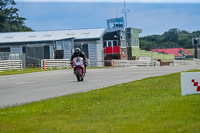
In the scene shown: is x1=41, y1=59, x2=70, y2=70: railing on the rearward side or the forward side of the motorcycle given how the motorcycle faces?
on the rearward side

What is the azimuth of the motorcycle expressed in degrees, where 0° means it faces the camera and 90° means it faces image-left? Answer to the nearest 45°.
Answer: approximately 0°
